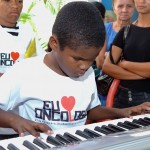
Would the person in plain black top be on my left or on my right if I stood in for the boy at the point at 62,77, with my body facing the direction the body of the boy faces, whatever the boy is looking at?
on my left

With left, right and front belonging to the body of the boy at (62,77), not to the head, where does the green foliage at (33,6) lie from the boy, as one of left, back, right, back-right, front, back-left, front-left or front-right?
back-left

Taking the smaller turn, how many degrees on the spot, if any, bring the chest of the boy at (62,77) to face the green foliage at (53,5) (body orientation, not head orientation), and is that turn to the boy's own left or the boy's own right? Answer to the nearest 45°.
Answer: approximately 135° to the boy's own left

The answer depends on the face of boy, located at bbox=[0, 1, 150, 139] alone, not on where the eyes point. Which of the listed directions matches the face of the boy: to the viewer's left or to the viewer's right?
to the viewer's right

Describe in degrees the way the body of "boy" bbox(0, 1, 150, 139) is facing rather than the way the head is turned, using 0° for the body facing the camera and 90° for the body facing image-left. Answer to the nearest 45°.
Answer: approximately 315°
